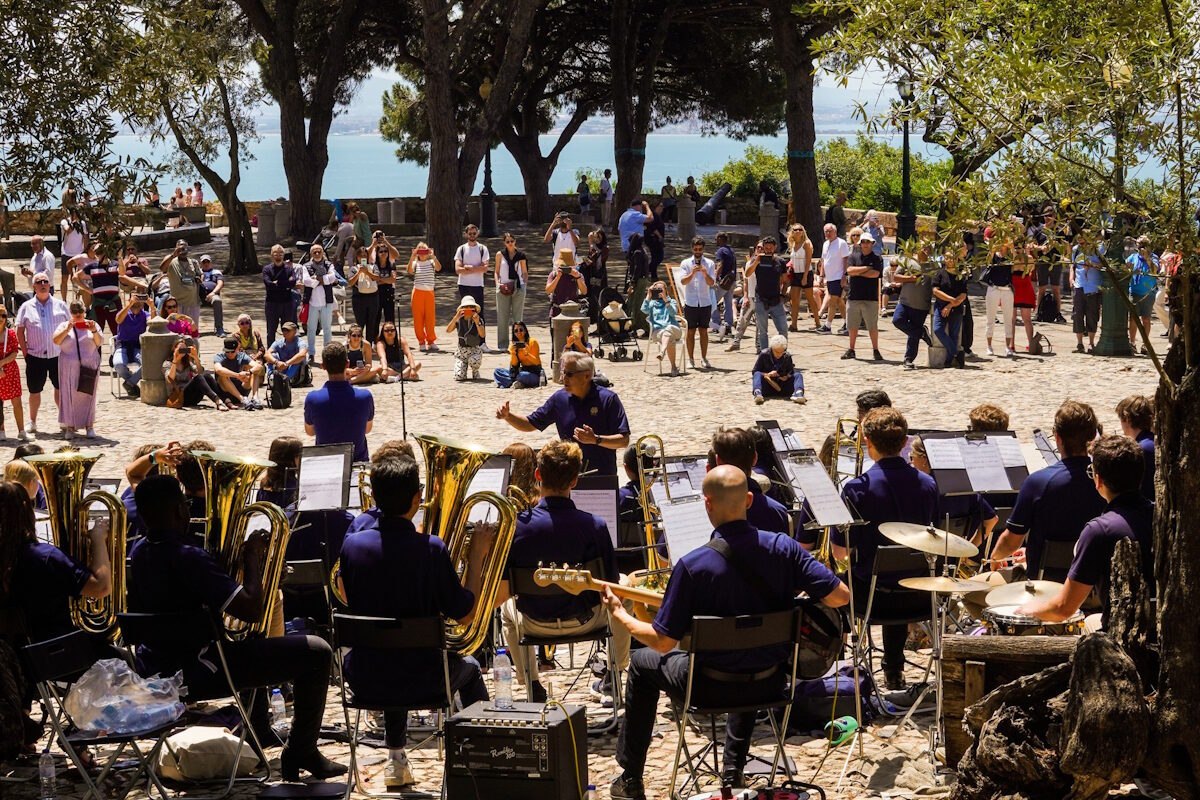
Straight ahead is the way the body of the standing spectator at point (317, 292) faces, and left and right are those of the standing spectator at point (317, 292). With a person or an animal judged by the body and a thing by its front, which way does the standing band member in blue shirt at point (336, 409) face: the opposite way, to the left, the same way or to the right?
the opposite way

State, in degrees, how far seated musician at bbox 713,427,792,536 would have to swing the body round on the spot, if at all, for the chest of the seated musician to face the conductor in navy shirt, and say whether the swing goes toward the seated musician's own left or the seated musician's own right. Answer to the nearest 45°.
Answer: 0° — they already face them

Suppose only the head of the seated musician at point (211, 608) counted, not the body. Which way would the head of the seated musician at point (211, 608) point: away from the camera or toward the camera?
away from the camera

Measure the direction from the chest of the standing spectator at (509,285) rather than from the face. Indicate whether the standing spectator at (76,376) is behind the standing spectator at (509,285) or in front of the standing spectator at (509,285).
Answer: in front

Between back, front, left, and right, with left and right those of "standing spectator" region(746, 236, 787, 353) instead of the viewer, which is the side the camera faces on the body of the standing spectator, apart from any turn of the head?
front

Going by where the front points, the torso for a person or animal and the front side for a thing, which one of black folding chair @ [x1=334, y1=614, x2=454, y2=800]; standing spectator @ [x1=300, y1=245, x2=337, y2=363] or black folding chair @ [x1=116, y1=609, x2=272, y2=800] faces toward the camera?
the standing spectator

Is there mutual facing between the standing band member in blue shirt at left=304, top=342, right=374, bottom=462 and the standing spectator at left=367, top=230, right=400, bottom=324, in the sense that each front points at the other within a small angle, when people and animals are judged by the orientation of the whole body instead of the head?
yes

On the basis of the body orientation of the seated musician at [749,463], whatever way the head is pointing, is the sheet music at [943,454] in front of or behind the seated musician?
in front

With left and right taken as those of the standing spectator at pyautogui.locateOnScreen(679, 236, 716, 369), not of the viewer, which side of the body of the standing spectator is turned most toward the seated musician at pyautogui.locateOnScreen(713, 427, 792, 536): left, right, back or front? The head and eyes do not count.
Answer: front

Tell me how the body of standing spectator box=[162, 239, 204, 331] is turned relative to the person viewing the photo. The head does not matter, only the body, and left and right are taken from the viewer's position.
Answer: facing the viewer and to the right of the viewer

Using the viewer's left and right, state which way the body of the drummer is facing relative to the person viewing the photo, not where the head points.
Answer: facing away from the viewer and to the left of the viewer

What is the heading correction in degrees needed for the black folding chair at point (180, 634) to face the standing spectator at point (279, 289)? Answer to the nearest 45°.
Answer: approximately 45° to its left

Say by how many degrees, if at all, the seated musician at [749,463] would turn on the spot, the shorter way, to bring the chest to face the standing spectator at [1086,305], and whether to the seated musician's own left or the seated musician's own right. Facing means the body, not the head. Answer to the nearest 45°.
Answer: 0° — they already face them
